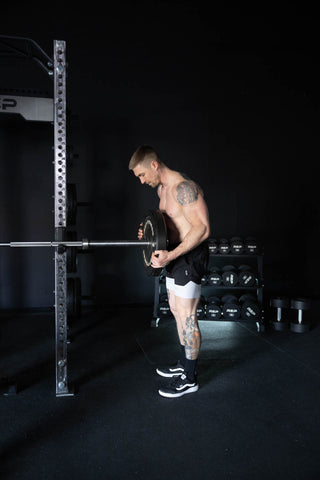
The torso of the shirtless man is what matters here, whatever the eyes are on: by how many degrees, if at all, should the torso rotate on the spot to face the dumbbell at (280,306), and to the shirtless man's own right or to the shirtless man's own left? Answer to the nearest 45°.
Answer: approximately 135° to the shirtless man's own right

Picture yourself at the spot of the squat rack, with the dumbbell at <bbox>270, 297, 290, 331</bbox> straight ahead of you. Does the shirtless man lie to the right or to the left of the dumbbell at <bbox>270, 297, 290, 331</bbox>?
right

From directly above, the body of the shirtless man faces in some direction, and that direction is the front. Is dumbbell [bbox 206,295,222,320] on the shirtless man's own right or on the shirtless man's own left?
on the shirtless man's own right

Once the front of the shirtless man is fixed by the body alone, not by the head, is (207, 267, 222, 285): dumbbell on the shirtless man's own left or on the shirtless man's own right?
on the shirtless man's own right

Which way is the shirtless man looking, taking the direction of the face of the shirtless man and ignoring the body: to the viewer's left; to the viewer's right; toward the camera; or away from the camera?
to the viewer's left

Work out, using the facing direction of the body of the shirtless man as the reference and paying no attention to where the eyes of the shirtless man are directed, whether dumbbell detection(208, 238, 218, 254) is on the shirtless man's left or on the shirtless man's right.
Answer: on the shirtless man's right

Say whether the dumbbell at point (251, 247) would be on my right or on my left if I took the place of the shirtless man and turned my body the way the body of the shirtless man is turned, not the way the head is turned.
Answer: on my right

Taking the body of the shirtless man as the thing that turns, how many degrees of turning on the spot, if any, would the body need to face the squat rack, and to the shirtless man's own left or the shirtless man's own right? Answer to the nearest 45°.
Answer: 0° — they already face it

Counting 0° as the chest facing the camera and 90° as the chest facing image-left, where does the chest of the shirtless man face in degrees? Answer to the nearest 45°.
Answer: approximately 90°

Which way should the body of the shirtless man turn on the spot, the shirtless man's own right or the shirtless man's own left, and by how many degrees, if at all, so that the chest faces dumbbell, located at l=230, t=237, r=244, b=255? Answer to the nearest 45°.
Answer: approximately 135° to the shirtless man's own right

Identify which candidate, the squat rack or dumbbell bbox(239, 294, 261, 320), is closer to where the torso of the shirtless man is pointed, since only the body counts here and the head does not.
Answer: the squat rack
